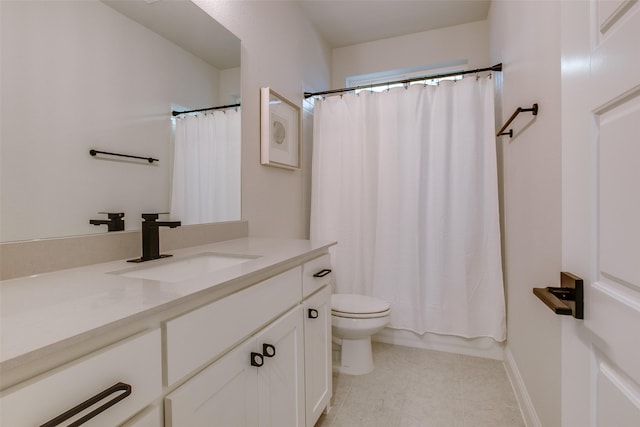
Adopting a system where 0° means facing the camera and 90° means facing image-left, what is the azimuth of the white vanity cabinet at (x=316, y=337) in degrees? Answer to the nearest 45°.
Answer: approximately 315°

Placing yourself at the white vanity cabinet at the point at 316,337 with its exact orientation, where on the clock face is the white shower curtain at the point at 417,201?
The white shower curtain is roughly at 9 o'clock from the white vanity cabinet.

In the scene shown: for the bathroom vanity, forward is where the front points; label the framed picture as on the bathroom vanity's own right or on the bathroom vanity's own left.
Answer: on the bathroom vanity's own left

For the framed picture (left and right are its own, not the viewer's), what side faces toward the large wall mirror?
right

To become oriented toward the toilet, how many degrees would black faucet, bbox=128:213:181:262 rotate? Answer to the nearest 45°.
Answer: approximately 45° to its left

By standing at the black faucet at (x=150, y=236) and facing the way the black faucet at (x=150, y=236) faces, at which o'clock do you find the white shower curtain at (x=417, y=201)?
The white shower curtain is roughly at 10 o'clock from the black faucet.

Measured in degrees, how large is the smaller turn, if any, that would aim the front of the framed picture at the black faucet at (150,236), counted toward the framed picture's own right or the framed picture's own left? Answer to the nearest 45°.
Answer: approximately 90° to the framed picture's own right
